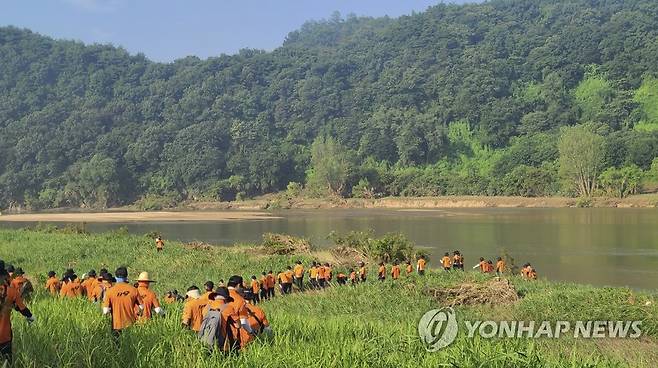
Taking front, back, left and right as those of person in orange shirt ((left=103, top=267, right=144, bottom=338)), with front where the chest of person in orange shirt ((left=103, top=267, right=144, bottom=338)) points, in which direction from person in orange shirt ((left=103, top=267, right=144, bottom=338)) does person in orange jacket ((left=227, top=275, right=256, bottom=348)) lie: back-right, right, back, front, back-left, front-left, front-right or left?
back-right

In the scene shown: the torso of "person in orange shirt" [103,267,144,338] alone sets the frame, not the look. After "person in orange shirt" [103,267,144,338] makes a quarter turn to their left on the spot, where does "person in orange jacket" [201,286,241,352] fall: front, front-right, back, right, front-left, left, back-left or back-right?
back-left

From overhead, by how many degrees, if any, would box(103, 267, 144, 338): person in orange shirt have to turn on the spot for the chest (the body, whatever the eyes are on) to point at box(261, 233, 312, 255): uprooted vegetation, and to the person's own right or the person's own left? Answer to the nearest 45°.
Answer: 0° — they already face it

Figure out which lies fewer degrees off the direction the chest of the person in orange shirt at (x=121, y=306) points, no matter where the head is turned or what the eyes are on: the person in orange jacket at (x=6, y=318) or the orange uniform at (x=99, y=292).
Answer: the orange uniform

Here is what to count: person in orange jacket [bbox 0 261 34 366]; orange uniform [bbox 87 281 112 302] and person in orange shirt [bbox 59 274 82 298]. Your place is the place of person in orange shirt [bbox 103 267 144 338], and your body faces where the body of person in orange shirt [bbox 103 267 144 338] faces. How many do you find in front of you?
2

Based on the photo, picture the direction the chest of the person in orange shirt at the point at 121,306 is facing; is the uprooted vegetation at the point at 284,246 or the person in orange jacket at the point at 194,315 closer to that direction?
the uprooted vegetation

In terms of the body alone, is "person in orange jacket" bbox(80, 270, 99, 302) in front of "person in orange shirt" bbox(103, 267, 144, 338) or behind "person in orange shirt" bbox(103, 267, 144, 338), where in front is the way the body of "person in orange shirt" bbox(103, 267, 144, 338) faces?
in front

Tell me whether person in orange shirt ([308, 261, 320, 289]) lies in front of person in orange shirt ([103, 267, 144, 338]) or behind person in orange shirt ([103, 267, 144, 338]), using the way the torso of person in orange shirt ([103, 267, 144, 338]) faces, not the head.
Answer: in front

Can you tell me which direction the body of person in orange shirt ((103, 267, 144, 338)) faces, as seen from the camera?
away from the camera

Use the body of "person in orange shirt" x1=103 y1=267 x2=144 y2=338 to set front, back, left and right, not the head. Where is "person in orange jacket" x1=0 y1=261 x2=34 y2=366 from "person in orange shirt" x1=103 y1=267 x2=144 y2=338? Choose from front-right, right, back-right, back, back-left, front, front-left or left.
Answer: back-left
